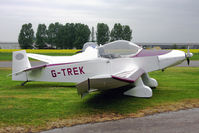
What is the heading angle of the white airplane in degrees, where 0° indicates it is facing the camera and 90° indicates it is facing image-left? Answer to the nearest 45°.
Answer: approximately 270°
